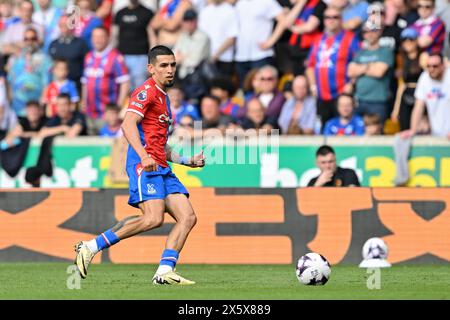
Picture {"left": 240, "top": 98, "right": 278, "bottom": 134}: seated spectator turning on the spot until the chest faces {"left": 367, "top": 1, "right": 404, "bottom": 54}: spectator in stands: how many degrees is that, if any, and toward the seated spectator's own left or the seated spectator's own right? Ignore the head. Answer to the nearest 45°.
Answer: approximately 90° to the seated spectator's own left

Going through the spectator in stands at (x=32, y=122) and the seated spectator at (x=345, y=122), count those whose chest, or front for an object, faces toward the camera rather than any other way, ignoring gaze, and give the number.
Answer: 2

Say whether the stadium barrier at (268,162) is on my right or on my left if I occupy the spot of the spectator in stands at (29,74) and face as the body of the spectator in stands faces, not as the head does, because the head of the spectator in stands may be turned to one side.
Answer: on my left

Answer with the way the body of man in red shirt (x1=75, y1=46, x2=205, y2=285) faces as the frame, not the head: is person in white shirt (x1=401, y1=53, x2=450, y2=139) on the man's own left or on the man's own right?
on the man's own left

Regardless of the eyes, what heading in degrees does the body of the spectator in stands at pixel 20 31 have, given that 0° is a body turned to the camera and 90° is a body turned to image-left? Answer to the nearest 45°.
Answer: approximately 0°

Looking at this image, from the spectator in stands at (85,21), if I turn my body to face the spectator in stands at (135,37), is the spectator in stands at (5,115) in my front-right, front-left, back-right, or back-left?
back-right

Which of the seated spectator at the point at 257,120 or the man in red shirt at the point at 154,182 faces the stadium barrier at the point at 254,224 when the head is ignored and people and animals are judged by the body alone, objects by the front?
the seated spectator
